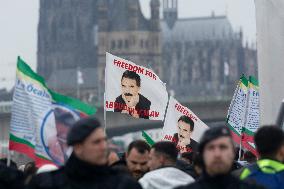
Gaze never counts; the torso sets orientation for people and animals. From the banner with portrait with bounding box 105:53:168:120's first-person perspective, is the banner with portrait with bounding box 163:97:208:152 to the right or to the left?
on its left

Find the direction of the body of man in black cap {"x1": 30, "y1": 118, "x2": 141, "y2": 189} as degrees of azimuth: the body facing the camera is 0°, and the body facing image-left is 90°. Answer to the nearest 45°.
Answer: approximately 315°

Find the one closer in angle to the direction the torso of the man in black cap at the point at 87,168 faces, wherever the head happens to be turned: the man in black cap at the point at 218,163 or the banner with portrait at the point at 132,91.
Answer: the man in black cap

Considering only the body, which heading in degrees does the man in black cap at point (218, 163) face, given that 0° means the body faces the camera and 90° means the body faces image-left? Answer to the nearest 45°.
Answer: approximately 0°

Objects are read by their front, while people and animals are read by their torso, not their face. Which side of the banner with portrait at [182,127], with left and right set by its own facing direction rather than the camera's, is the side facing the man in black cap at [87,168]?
front

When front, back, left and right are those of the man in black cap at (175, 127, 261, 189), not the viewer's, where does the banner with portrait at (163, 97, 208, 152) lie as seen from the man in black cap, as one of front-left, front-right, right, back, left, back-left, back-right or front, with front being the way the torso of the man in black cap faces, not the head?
back

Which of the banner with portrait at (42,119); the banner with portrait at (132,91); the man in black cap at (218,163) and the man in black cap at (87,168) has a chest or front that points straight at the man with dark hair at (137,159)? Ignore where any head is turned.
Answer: the banner with portrait at (132,91)

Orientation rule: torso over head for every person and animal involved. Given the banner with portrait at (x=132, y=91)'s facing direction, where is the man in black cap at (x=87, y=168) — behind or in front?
in front

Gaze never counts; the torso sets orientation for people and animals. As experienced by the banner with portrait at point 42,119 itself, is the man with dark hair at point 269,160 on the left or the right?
on its left
